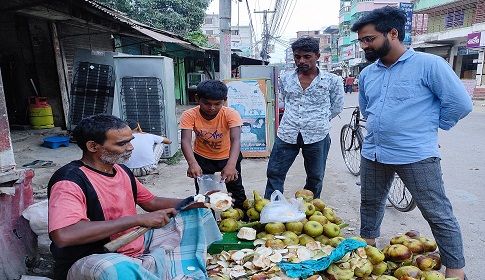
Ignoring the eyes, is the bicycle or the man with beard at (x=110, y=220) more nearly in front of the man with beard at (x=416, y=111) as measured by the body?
the man with beard

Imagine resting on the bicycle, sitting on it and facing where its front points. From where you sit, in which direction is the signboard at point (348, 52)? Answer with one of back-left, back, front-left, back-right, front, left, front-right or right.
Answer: front-right

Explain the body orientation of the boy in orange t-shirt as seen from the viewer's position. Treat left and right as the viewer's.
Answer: facing the viewer

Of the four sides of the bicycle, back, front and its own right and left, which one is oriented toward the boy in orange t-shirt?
left

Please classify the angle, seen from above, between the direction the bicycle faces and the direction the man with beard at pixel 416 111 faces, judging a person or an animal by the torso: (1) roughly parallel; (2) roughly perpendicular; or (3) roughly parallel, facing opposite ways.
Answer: roughly perpendicular

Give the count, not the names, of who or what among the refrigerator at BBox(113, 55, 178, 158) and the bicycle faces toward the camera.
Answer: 0

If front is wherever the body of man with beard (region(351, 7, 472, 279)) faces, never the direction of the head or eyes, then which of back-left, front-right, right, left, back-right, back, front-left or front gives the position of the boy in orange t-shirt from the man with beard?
front-right

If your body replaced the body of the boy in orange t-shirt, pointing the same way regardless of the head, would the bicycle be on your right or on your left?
on your left

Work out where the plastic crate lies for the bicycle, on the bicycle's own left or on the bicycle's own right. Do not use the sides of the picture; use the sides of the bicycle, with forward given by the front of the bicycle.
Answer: on the bicycle's own left

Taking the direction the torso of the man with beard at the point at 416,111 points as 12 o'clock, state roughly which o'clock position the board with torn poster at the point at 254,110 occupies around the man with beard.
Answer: The board with torn poster is roughly at 3 o'clock from the man with beard.

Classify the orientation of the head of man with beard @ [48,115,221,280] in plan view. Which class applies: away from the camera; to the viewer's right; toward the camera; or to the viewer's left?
to the viewer's right

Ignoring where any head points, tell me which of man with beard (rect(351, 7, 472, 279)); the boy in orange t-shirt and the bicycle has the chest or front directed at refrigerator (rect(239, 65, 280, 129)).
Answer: the bicycle

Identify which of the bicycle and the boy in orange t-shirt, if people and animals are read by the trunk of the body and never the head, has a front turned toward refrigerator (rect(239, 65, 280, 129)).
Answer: the bicycle

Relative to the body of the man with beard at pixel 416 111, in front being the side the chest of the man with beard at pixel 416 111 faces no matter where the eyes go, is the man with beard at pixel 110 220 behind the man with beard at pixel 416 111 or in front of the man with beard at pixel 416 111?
in front

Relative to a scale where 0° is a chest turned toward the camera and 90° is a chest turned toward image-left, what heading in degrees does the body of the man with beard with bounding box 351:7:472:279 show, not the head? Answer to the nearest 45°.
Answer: approximately 45°

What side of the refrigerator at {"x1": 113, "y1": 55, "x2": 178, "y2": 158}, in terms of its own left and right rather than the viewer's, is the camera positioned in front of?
back

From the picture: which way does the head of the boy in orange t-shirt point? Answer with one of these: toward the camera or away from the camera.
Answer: toward the camera
